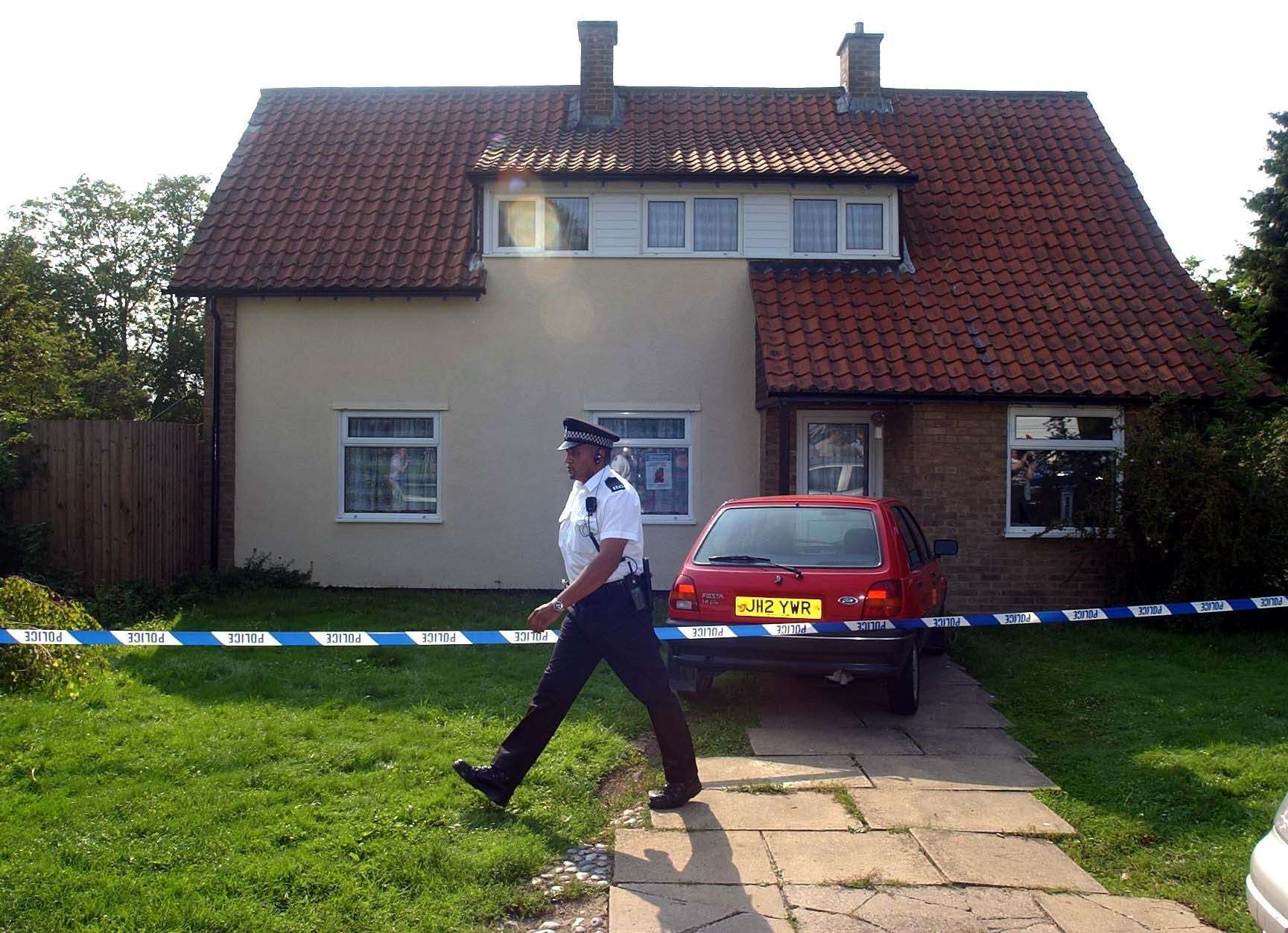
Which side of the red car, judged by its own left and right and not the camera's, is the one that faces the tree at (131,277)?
left

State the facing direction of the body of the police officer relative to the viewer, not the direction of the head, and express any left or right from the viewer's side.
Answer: facing to the left of the viewer

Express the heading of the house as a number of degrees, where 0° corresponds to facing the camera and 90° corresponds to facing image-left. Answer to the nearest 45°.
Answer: approximately 0°

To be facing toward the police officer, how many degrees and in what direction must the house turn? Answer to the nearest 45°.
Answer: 0° — it already faces them

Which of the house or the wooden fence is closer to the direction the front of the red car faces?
the house

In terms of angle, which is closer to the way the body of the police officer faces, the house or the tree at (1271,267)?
the house

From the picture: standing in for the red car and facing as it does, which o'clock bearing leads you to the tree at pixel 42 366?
The tree is roughly at 9 o'clock from the red car.

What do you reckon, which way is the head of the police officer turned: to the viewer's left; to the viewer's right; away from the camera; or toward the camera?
to the viewer's left

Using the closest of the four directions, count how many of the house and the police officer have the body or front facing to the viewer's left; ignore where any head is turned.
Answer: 1

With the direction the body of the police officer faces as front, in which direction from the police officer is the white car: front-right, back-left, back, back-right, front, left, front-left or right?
back-left

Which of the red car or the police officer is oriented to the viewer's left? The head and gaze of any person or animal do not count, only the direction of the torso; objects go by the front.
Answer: the police officer

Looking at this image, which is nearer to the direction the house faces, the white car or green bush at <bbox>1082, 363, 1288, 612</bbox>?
the white car

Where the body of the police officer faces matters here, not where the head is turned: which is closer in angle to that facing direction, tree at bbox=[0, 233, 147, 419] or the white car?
the tree
